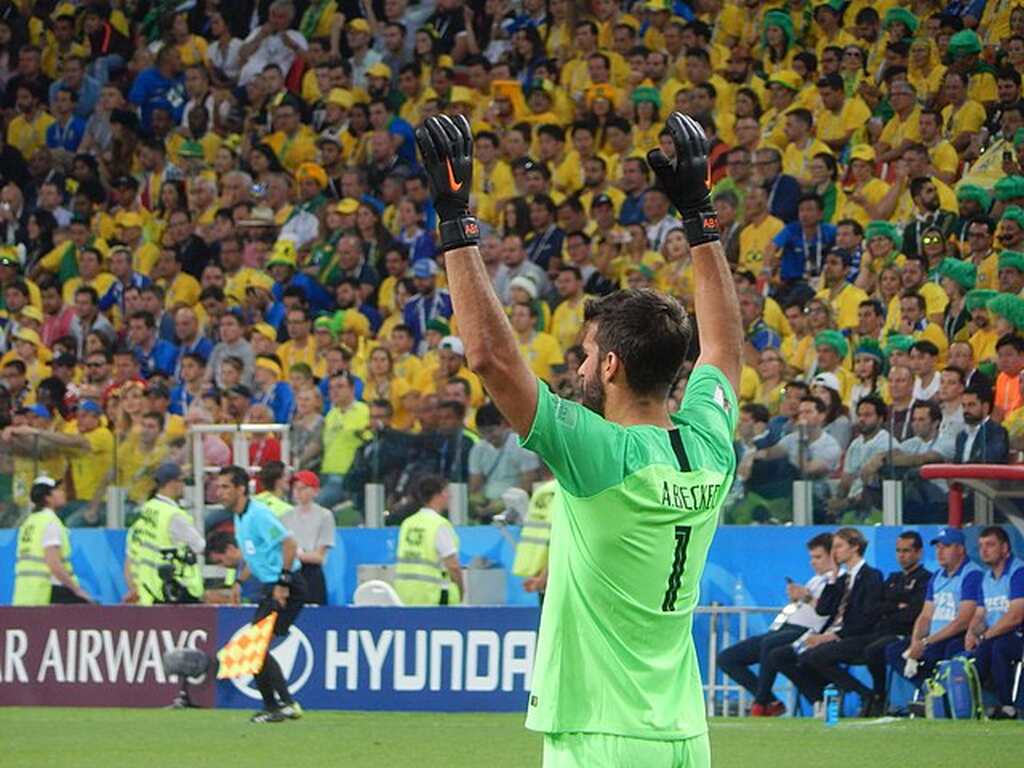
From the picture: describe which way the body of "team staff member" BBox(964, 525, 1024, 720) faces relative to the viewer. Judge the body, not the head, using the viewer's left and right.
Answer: facing the viewer and to the left of the viewer

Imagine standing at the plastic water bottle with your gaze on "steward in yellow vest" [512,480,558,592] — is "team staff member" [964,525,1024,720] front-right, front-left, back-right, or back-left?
back-right

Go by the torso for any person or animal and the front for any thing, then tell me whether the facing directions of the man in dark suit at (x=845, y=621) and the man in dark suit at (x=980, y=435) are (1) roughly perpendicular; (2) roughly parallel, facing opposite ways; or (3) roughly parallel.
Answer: roughly parallel

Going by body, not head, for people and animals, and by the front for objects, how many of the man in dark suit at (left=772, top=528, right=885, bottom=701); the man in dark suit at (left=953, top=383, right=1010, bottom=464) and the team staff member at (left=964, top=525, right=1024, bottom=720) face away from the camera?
0

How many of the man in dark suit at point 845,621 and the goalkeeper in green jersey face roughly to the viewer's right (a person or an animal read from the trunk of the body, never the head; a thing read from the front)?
0

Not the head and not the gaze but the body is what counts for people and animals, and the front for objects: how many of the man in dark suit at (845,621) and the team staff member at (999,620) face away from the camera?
0

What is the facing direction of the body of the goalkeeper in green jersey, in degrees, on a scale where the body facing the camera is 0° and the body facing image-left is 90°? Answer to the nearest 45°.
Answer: approximately 135°

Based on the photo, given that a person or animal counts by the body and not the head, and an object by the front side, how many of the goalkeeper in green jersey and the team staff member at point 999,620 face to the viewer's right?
0

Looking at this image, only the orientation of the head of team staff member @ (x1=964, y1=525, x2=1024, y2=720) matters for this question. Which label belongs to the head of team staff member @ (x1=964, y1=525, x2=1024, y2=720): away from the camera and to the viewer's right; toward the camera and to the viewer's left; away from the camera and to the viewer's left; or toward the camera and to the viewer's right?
toward the camera and to the viewer's left

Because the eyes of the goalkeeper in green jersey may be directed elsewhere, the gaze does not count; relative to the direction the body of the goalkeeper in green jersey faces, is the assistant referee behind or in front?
in front
